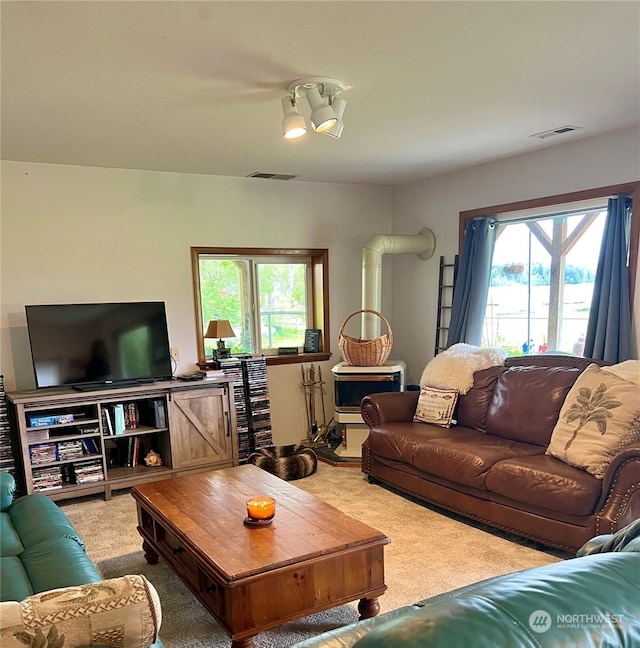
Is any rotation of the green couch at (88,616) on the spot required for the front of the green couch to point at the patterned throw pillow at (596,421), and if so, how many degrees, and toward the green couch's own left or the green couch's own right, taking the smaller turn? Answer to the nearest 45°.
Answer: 0° — it already faces it

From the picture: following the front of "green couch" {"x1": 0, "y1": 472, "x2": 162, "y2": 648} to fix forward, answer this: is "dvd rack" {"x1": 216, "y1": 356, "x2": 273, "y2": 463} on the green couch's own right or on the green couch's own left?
on the green couch's own left

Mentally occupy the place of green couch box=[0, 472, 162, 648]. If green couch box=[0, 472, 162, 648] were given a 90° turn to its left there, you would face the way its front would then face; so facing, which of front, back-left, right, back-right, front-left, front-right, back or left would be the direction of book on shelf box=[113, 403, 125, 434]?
front

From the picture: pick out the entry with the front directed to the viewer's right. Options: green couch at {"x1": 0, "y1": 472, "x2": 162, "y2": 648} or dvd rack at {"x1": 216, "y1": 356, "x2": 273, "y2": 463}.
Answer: the green couch

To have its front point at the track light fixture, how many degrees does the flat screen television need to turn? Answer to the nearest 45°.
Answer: approximately 45° to its left

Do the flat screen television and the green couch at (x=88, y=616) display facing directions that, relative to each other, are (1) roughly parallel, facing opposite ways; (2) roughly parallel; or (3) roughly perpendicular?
roughly perpendicular

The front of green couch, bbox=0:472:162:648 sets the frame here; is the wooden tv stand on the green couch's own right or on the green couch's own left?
on the green couch's own left

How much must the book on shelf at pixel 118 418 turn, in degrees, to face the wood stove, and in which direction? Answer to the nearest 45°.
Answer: approximately 90° to its left

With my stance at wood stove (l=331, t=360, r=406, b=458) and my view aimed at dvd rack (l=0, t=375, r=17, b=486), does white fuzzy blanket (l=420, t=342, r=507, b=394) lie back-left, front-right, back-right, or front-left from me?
back-left

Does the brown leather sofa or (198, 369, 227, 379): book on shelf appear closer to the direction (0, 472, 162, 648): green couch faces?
the brown leather sofa

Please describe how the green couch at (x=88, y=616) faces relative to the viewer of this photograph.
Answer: facing to the right of the viewer
